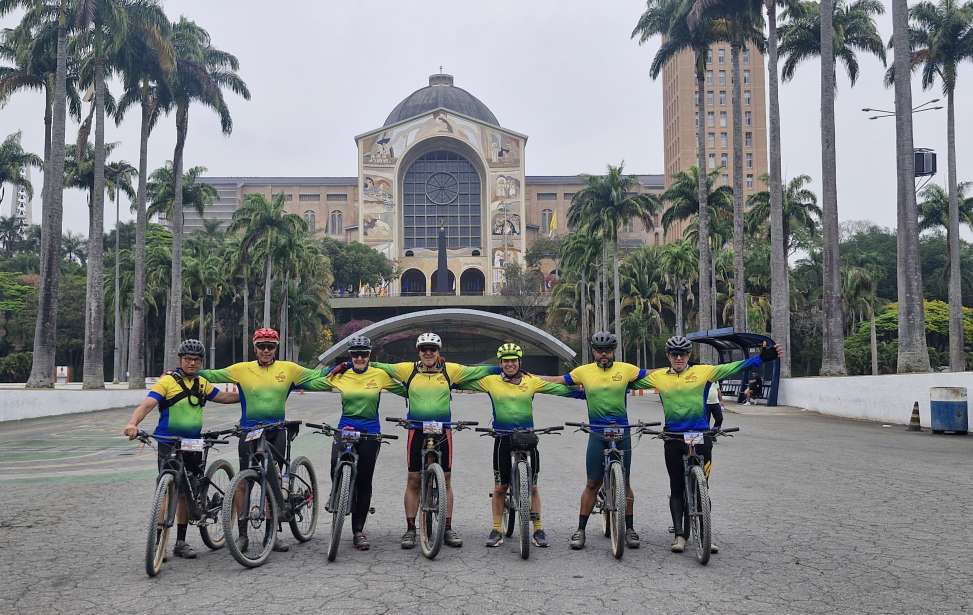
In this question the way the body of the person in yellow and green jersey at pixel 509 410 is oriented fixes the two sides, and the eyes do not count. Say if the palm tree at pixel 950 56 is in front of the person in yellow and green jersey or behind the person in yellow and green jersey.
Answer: behind

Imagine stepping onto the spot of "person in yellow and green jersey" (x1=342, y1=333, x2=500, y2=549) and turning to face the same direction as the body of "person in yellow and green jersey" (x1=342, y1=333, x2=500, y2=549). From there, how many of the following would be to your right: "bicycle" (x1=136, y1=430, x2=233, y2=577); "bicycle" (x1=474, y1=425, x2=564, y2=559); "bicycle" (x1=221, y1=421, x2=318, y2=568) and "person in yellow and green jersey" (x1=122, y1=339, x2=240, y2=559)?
3

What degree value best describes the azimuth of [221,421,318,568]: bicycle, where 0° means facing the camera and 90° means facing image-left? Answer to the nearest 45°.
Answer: approximately 45°

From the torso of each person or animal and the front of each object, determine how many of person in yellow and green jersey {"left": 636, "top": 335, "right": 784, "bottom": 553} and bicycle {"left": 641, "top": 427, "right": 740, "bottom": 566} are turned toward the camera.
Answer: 2

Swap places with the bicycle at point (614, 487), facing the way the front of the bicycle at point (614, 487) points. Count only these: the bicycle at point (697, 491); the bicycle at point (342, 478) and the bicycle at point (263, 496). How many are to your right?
2

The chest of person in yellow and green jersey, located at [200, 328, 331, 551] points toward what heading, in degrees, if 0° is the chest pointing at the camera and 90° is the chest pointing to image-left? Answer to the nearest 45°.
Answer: approximately 0°

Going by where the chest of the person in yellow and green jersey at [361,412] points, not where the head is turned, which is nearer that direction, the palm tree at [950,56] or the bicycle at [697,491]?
the bicycle
